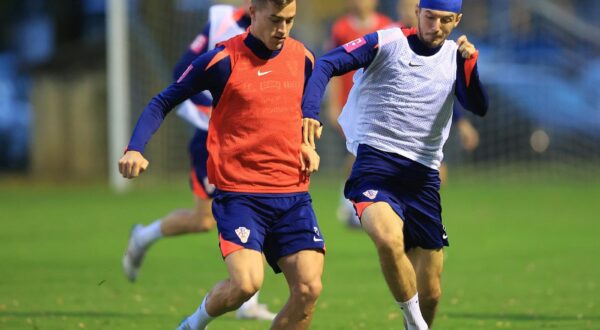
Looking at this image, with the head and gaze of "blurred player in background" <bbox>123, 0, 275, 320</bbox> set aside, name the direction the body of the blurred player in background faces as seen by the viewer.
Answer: to the viewer's right

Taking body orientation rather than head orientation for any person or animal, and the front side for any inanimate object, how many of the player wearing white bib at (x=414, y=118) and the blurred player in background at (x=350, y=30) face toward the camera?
2

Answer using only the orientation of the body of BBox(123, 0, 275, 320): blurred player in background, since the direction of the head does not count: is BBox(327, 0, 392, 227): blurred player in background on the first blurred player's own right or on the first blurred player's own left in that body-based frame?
on the first blurred player's own left

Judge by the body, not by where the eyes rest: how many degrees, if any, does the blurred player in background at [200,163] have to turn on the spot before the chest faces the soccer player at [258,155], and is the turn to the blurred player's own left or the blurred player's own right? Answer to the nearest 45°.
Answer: approximately 90° to the blurred player's own right

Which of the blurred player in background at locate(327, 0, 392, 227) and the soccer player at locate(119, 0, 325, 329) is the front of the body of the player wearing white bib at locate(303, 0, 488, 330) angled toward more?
the soccer player

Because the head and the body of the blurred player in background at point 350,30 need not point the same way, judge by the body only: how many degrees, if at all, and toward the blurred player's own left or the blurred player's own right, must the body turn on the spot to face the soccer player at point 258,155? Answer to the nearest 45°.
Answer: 0° — they already face them

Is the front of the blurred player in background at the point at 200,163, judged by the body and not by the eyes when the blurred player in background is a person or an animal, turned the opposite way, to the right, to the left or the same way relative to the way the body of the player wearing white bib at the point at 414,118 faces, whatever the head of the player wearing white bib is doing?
to the left

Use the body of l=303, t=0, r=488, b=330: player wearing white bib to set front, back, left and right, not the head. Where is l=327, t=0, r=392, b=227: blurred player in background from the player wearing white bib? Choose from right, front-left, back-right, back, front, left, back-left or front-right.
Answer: back
